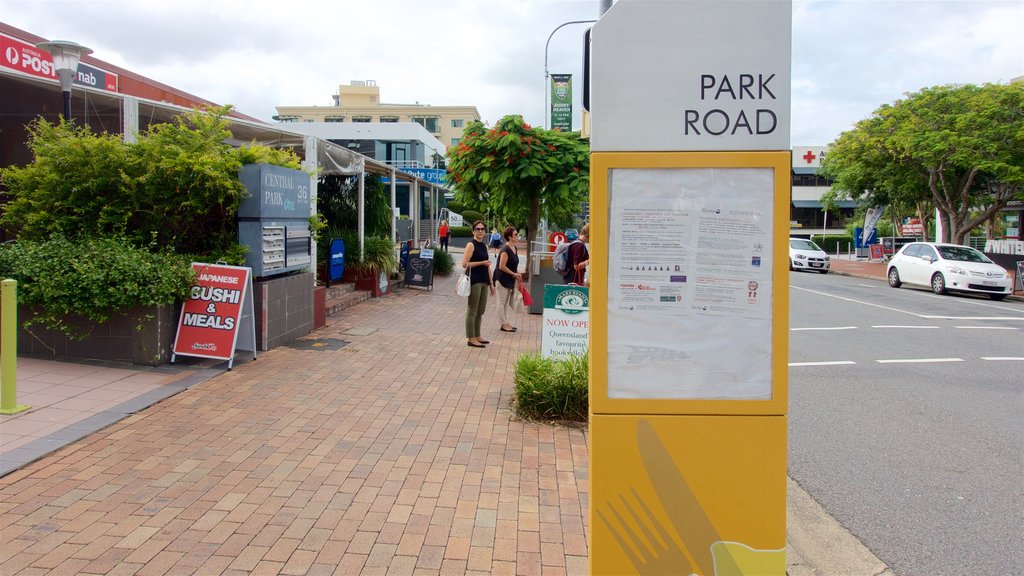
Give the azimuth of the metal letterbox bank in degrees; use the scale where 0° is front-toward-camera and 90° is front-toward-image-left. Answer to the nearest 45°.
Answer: approximately 315°

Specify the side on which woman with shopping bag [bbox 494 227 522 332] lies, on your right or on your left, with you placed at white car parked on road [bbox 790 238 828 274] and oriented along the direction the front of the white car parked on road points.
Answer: on your right

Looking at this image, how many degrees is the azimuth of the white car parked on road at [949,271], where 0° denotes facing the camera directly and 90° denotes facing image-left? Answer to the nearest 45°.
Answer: approximately 315°

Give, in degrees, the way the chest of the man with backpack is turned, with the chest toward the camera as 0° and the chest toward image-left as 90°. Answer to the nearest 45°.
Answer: approximately 270°

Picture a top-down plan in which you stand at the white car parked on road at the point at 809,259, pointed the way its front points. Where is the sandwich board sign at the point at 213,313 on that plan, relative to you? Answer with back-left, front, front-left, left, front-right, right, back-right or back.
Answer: front-right
